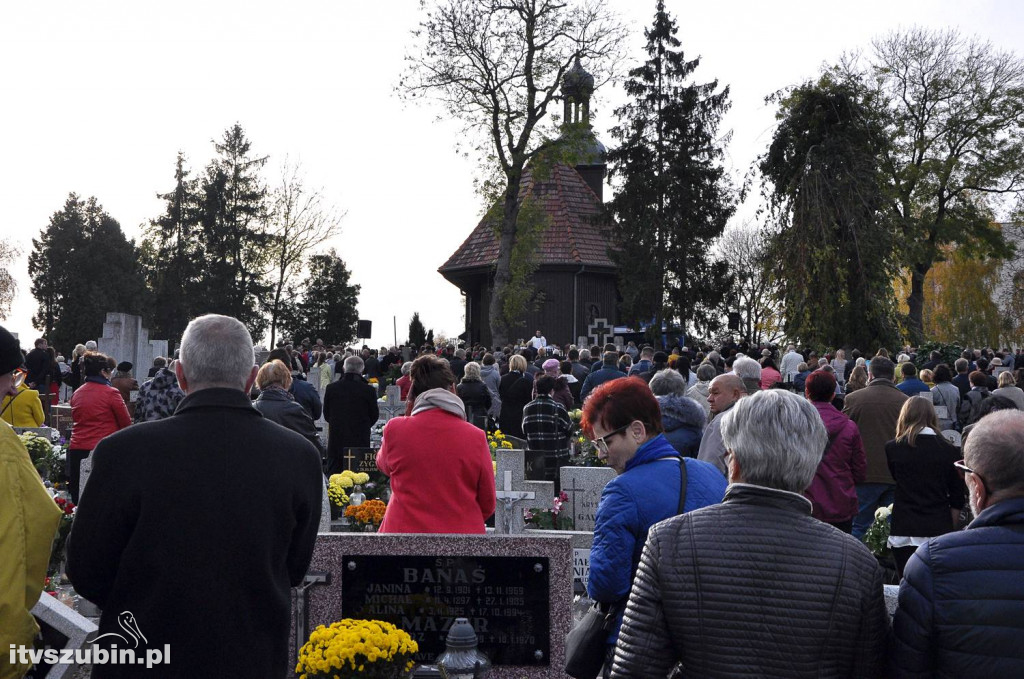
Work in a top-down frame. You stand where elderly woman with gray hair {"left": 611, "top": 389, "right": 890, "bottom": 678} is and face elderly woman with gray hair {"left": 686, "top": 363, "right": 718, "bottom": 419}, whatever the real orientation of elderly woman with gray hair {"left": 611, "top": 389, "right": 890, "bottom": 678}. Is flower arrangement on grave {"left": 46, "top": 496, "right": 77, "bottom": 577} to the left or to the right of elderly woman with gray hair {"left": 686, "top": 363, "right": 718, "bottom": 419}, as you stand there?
left

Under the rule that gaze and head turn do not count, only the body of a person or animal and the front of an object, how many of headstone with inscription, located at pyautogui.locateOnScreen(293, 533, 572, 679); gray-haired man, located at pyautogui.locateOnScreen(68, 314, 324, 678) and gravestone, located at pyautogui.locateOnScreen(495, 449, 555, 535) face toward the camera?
2

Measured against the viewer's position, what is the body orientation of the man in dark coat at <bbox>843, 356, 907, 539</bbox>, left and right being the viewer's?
facing away from the viewer

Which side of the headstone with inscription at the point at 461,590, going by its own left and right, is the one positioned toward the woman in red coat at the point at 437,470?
back

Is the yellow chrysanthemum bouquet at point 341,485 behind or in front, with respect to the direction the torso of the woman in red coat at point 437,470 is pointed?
in front

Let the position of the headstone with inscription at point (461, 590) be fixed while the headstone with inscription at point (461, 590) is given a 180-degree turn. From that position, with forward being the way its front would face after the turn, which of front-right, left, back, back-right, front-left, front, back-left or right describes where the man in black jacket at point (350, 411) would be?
front

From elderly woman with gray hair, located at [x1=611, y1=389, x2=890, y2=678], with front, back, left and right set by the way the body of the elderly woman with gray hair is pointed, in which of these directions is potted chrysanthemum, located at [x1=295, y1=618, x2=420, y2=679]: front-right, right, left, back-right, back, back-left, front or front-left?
front-left

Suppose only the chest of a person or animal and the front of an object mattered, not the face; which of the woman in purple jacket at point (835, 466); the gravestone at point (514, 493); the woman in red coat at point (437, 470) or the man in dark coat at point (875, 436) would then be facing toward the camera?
the gravestone

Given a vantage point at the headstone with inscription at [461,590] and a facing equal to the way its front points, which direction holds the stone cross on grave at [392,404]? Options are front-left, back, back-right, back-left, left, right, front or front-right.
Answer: back

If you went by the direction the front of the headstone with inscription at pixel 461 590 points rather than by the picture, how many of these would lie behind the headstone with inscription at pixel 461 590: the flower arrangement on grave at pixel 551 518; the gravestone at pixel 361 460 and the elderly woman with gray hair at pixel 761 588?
2

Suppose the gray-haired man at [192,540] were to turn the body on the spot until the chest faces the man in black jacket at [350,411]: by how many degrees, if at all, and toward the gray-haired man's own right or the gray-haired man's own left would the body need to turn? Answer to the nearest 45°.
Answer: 0° — they already face them

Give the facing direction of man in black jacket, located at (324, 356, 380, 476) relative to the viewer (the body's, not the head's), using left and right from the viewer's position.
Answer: facing away from the viewer

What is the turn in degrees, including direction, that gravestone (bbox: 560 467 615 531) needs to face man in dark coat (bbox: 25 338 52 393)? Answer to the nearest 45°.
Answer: approximately 135° to its right

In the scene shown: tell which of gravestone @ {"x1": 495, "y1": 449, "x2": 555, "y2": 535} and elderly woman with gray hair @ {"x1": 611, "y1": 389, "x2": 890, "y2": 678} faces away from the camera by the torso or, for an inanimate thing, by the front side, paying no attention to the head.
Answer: the elderly woman with gray hair
